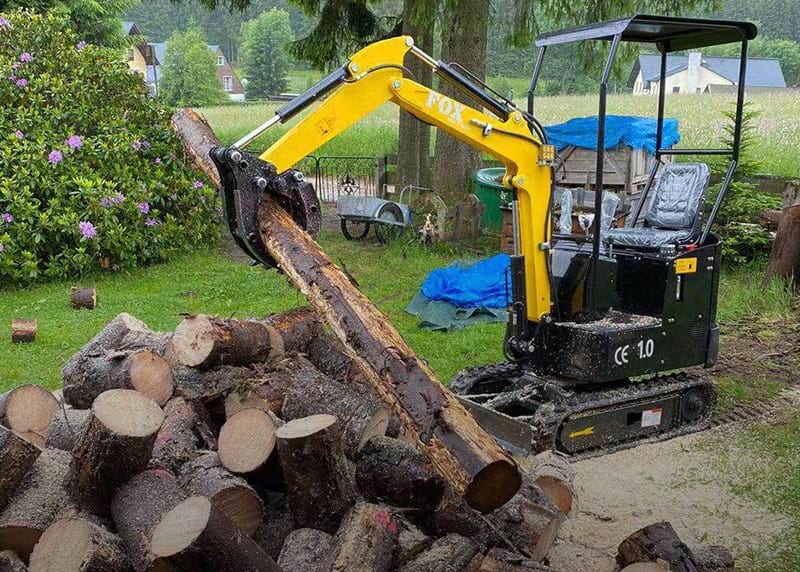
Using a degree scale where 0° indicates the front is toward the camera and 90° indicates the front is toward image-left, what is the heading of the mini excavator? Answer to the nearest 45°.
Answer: approximately 45°

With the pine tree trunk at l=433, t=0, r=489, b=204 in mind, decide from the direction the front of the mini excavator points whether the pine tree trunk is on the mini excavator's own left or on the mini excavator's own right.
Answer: on the mini excavator's own right

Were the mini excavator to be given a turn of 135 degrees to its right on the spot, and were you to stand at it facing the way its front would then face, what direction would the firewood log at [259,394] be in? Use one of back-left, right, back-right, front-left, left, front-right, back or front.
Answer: back-left

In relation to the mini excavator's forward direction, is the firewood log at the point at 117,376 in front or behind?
in front

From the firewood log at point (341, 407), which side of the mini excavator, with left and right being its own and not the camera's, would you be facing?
front

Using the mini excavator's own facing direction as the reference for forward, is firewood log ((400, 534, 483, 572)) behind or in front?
in front

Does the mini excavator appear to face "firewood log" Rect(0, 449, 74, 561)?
yes

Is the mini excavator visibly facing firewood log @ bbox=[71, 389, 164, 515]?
yes

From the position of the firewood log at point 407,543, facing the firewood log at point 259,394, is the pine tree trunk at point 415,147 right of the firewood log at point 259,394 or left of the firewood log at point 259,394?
right

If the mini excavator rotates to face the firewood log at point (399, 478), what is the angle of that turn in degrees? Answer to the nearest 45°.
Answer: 0° — it already faces it

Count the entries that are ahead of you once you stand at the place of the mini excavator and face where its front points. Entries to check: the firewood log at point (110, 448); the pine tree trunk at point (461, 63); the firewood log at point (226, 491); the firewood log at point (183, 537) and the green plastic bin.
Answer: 3

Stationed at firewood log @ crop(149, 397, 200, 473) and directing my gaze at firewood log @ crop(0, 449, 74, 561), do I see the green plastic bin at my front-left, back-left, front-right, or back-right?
back-right

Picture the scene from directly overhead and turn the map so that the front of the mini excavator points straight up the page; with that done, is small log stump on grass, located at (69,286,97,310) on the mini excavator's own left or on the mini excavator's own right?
on the mini excavator's own right
